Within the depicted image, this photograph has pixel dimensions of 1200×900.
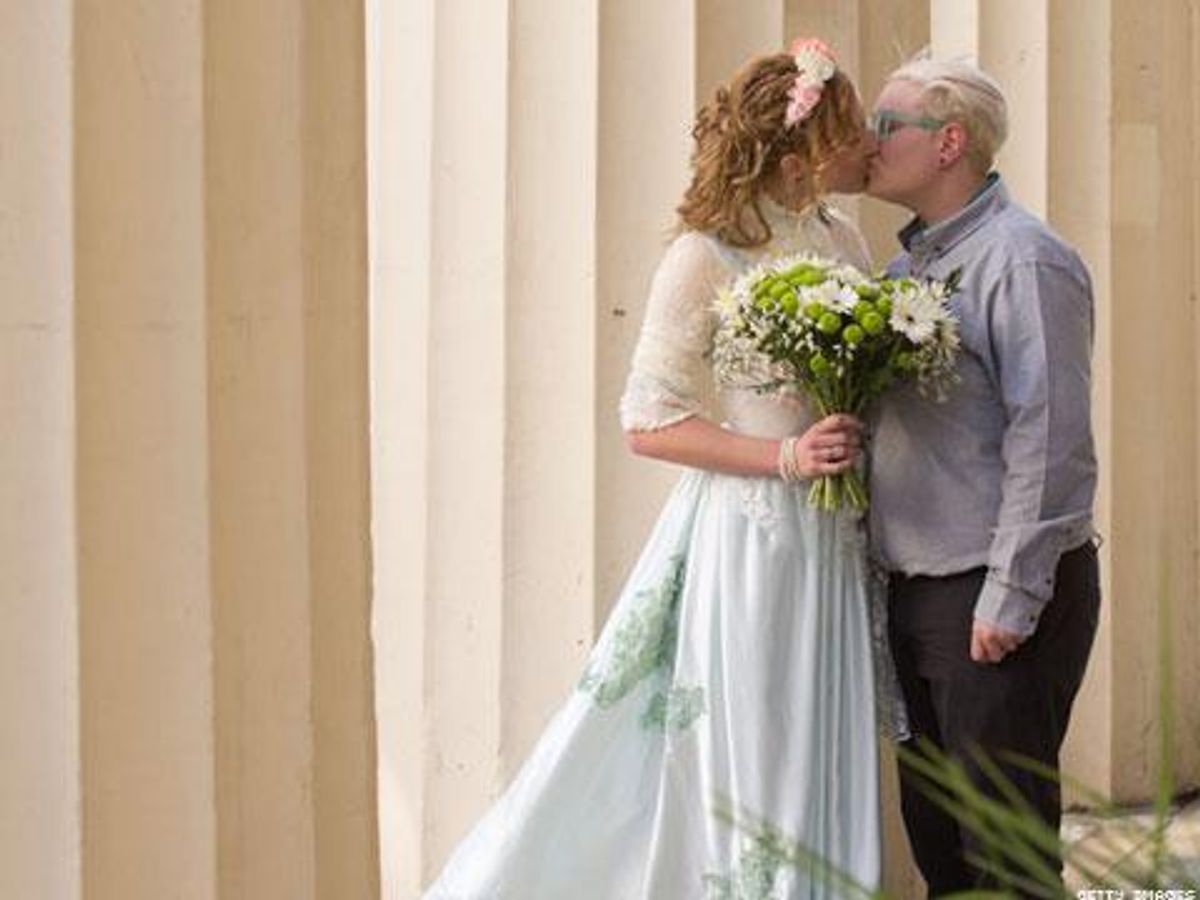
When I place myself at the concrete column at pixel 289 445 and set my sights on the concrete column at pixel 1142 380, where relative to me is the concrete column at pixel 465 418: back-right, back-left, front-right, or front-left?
front-left

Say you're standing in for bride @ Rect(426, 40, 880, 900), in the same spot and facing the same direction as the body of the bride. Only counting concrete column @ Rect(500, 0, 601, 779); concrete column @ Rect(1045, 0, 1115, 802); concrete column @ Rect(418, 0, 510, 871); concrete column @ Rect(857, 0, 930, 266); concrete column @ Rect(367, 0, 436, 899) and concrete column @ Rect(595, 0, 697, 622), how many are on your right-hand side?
0

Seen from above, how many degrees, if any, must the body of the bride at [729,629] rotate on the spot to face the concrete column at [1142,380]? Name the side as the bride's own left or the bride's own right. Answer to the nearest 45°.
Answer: approximately 45° to the bride's own left

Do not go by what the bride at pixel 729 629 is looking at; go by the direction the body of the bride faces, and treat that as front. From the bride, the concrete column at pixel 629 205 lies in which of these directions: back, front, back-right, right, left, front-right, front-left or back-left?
left

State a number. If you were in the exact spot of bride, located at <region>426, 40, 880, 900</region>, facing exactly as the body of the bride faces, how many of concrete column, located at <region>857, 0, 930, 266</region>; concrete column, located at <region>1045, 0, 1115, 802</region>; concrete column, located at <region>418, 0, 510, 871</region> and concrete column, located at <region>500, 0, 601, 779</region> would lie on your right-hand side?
0

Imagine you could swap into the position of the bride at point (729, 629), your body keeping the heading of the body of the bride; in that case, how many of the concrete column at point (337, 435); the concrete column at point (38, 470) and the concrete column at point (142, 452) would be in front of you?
0

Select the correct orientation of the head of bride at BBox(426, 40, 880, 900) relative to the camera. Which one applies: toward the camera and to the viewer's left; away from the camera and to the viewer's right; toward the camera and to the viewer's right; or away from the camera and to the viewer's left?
away from the camera and to the viewer's right

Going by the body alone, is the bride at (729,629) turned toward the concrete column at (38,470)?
no

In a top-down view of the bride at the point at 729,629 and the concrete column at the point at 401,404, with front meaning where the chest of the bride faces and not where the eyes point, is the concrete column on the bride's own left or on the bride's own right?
on the bride's own left

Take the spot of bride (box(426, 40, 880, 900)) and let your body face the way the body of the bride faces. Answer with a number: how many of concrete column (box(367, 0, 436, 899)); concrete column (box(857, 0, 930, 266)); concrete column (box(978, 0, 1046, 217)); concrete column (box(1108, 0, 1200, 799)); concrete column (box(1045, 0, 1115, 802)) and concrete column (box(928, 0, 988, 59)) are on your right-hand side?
0

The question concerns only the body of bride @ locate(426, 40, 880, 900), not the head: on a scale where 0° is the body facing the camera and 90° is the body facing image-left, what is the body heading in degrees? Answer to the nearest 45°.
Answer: approximately 270°

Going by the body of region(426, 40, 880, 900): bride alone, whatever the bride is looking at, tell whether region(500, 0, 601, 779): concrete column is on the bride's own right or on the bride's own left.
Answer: on the bride's own left

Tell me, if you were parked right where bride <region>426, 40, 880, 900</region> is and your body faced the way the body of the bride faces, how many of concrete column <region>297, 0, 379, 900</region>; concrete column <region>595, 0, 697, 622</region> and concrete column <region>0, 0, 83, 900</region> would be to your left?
1

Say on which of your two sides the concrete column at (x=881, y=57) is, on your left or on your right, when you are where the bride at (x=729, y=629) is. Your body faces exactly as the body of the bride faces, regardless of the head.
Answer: on your left
